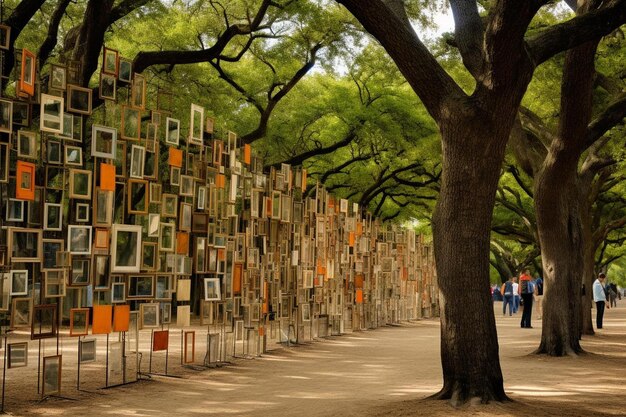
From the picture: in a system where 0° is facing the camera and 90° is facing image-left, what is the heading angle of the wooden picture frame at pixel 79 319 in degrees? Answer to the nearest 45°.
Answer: approximately 0°

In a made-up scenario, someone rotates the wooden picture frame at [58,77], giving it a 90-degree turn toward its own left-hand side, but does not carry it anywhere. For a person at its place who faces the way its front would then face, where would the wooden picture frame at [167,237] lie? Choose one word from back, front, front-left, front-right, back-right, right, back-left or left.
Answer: front

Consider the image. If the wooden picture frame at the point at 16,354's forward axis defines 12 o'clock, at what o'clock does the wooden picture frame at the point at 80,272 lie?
the wooden picture frame at the point at 80,272 is roughly at 9 o'clock from the wooden picture frame at the point at 16,354.

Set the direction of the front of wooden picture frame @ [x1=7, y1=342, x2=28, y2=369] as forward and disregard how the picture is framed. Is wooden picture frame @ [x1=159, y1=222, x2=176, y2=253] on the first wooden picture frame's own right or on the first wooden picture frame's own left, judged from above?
on the first wooden picture frame's own left

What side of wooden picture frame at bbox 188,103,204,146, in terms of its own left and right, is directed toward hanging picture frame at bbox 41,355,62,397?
right

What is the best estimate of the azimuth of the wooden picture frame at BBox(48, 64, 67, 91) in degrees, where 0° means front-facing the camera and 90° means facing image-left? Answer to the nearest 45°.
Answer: approximately 315°

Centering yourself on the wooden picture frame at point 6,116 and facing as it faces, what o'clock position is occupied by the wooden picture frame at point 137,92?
the wooden picture frame at point 137,92 is roughly at 9 o'clock from the wooden picture frame at point 6,116.

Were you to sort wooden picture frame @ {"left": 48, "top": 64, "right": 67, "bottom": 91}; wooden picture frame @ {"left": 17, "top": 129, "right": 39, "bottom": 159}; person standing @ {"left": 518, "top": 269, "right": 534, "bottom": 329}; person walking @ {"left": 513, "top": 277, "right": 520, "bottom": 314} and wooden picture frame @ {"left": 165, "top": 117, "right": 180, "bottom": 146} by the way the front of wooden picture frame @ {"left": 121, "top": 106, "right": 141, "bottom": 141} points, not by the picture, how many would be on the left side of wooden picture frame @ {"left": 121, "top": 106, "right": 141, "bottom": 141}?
3
